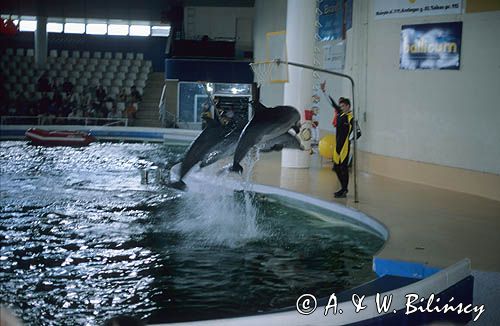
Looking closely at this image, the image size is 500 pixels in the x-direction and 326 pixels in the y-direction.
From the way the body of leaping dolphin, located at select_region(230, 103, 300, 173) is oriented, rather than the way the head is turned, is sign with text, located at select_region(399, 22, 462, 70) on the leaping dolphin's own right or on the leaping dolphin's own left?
on the leaping dolphin's own left

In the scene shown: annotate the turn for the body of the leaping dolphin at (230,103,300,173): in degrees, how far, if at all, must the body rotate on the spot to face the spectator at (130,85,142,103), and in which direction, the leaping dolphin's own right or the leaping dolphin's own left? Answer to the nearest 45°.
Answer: approximately 90° to the leaping dolphin's own left

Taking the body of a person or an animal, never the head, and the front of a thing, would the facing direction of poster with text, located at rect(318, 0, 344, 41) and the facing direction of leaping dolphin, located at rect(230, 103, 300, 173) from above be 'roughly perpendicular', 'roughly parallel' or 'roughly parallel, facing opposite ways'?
roughly perpendicular

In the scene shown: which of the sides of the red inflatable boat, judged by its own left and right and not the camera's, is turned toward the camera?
left

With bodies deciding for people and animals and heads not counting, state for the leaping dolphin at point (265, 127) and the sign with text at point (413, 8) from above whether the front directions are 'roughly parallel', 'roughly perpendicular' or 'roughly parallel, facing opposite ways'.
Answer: roughly perpendicular

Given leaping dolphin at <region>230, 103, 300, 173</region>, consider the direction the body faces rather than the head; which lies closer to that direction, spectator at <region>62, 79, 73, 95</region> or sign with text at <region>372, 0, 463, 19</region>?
the sign with text

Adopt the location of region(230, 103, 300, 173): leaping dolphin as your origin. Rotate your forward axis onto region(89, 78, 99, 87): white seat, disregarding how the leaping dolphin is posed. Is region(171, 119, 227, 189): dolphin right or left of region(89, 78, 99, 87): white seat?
left

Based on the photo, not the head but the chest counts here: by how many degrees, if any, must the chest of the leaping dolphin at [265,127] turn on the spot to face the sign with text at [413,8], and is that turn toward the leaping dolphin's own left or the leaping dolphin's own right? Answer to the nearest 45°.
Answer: approximately 45° to the leaping dolphin's own left

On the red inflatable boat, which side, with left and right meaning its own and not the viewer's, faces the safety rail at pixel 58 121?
right

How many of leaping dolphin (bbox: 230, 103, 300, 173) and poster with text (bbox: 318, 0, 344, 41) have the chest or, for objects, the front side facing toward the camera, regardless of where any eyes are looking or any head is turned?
1

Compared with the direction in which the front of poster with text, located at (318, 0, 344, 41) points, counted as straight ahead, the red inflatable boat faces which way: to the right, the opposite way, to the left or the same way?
to the right
